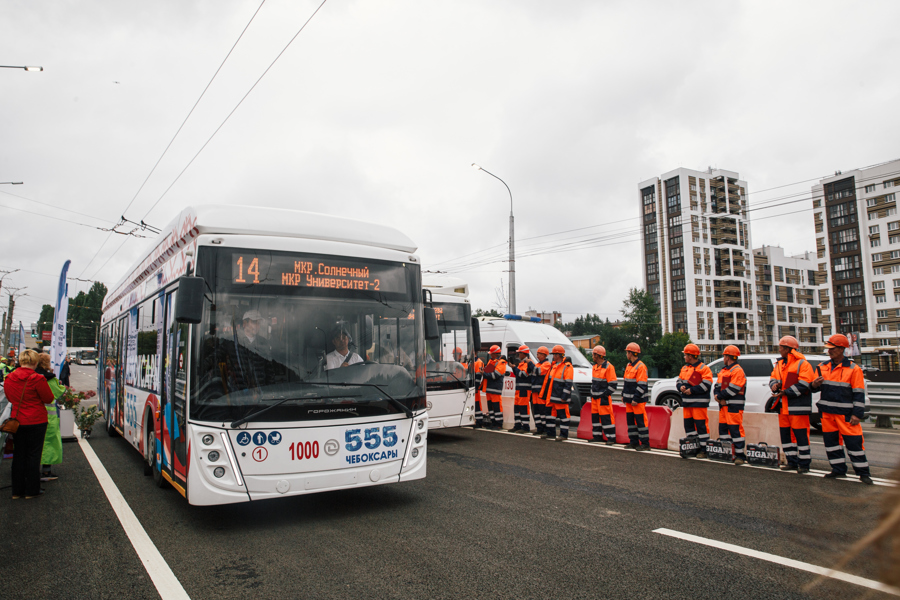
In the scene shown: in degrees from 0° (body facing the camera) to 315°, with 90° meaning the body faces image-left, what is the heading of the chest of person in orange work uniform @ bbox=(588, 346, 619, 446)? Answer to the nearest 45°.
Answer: approximately 45°

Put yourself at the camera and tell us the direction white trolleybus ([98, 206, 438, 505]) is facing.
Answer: facing the viewer and to the right of the viewer

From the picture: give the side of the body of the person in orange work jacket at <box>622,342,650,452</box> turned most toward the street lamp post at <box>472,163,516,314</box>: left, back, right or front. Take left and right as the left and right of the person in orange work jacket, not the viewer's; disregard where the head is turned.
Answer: right

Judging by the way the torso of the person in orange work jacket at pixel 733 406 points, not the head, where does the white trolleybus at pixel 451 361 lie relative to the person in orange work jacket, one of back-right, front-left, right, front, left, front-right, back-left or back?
front-right

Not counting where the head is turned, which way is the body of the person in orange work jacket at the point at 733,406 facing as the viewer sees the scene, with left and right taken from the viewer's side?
facing the viewer and to the left of the viewer

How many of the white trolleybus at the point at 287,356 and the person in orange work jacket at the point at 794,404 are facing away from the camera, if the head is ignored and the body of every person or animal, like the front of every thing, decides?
0

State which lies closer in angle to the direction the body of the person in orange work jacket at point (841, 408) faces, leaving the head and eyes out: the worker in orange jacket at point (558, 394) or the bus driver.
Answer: the bus driver

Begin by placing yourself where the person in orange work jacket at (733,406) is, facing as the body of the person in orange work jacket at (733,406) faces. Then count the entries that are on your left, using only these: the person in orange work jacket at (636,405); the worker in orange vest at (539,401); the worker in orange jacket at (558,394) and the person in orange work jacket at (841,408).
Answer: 1
